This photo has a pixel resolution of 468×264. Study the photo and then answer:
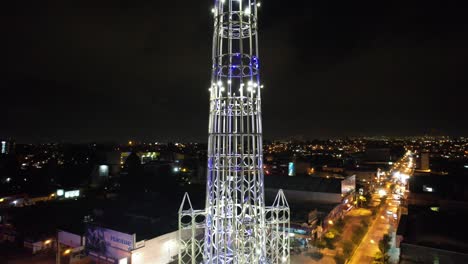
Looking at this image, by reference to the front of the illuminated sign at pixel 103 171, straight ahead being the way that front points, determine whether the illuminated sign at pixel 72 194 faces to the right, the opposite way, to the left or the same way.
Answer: the same way

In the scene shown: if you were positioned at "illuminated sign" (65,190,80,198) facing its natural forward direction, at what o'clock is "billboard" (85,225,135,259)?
The billboard is roughly at 12 o'clock from the illuminated sign.

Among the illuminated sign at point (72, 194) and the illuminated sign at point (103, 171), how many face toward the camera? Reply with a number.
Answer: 2

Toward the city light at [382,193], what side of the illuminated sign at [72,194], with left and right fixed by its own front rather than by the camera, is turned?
left

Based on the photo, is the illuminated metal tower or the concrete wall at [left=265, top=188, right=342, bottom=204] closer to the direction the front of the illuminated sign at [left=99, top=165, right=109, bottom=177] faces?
the illuminated metal tower

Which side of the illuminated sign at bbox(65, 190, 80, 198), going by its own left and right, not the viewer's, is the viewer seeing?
front

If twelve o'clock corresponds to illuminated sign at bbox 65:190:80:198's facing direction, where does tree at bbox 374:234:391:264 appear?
The tree is roughly at 11 o'clock from the illuminated sign.

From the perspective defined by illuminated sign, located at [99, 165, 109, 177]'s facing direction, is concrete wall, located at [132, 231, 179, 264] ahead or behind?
ahead

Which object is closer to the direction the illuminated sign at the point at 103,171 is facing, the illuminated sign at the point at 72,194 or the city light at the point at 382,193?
the illuminated sign

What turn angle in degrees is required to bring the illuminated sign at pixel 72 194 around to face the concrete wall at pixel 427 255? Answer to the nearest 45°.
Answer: approximately 45° to its left

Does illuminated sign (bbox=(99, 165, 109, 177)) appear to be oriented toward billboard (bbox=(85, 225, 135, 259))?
yes

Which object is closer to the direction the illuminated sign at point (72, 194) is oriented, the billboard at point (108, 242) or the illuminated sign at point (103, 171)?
the billboard

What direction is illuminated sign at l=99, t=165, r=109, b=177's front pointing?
toward the camera
